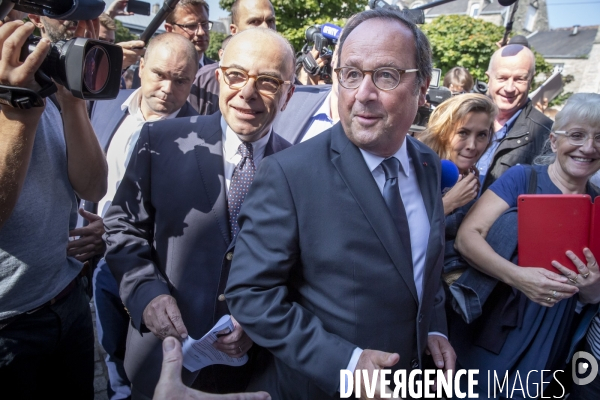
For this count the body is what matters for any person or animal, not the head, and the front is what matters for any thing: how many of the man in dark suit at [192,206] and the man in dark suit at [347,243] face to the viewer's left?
0

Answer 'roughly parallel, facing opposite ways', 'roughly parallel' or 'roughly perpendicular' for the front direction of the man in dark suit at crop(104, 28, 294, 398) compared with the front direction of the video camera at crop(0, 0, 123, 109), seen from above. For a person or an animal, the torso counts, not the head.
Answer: roughly parallel

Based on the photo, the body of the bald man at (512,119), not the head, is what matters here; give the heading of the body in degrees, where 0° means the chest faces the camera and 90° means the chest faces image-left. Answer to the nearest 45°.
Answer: approximately 45°

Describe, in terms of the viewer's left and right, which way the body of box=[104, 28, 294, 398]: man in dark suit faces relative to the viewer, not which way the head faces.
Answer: facing the viewer and to the right of the viewer

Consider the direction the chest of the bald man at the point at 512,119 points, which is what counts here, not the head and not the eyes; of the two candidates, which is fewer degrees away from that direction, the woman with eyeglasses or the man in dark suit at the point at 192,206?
the man in dark suit

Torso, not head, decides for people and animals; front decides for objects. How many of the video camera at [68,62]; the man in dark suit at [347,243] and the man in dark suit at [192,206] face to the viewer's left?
0

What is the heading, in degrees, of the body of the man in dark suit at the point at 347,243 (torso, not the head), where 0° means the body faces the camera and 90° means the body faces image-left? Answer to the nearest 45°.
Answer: approximately 315°

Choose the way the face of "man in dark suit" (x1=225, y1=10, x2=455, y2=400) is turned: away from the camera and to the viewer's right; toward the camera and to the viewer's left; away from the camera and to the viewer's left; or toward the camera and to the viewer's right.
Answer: toward the camera and to the viewer's left

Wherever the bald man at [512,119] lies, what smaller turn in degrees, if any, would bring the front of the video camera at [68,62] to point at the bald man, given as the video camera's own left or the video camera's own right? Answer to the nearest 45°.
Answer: approximately 45° to the video camera's own left
